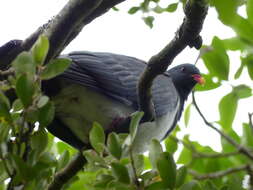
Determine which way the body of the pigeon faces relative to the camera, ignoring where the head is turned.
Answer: to the viewer's right
